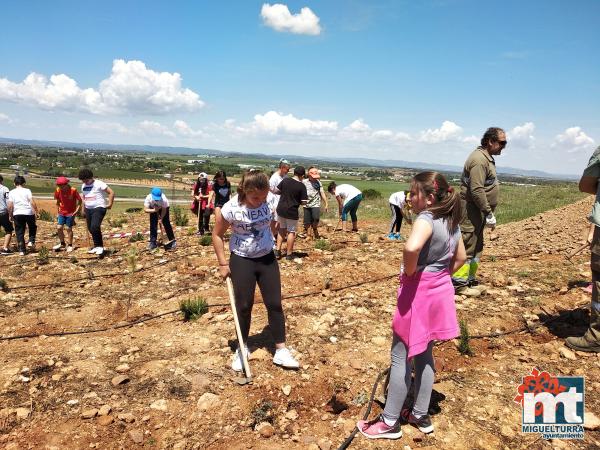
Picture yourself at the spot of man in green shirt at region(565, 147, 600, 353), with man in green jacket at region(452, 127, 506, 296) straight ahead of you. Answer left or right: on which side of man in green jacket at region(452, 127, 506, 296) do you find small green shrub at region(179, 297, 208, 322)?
left

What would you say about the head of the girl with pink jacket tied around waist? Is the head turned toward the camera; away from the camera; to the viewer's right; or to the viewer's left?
to the viewer's left

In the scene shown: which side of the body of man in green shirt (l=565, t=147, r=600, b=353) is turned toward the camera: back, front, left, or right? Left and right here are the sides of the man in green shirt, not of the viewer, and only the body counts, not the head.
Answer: left

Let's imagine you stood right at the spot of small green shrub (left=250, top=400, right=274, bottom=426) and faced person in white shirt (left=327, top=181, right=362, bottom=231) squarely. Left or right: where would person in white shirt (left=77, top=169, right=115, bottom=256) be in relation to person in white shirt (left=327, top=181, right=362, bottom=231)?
left

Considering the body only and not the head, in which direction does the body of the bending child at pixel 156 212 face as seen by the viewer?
toward the camera

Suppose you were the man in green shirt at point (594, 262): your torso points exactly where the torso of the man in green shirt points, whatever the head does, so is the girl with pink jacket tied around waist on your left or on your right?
on your left

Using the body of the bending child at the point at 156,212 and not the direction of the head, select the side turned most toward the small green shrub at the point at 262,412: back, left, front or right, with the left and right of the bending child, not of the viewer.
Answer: front

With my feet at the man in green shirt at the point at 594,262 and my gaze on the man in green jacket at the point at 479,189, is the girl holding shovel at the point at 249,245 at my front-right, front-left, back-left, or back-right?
front-left

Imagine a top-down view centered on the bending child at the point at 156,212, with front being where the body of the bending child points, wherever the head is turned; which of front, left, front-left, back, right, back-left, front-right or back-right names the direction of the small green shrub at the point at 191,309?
front

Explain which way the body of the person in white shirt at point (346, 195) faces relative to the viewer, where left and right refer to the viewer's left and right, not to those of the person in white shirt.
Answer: facing to the left of the viewer

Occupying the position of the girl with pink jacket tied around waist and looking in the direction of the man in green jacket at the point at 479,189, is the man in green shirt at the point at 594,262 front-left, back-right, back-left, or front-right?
front-right

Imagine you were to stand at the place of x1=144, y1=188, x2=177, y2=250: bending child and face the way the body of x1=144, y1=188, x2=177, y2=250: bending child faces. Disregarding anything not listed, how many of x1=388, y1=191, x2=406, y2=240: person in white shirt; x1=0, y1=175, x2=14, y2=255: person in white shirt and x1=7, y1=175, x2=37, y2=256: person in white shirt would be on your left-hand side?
1
